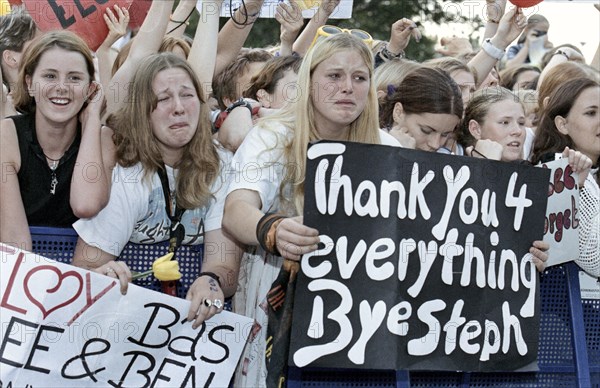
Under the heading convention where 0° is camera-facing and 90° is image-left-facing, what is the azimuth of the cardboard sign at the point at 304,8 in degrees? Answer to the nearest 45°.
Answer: approximately 0°

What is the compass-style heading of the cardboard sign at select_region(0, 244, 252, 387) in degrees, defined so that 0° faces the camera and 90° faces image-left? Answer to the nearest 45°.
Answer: approximately 0°

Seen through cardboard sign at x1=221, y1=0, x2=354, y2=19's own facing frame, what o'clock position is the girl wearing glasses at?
The girl wearing glasses is roughly at 12 o'clock from the cardboard sign.

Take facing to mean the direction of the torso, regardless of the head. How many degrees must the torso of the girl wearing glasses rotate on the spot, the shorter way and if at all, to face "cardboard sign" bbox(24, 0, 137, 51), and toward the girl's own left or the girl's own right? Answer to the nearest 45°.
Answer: approximately 180°

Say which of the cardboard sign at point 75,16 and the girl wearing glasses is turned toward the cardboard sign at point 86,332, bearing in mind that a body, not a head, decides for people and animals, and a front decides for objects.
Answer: the cardboard sign at point 75,16

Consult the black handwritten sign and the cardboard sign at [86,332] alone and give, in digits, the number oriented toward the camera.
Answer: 2

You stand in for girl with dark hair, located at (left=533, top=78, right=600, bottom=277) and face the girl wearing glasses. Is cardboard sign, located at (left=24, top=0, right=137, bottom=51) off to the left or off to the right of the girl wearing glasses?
right

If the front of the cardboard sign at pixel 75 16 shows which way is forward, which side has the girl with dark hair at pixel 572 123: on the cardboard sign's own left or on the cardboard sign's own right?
on the cardboard sign's own left
